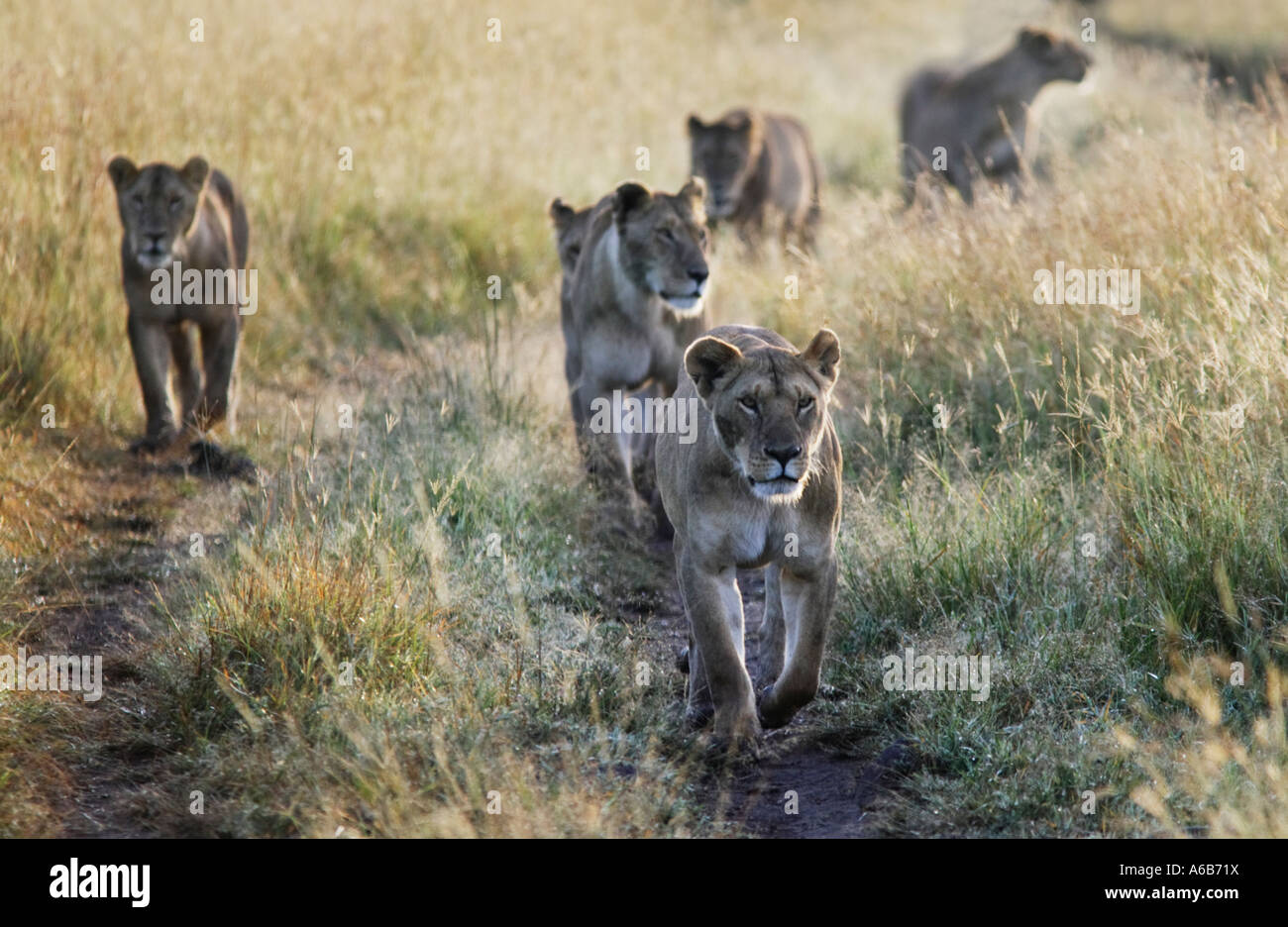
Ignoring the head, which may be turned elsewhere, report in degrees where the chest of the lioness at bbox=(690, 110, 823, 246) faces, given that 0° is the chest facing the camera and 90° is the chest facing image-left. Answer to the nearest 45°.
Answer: approximately 45°

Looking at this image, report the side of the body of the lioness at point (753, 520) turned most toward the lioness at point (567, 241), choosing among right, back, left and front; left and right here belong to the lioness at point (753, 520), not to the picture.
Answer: back

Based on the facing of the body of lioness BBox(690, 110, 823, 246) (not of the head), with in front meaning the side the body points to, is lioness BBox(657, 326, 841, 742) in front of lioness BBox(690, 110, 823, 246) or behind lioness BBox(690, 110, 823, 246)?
in front

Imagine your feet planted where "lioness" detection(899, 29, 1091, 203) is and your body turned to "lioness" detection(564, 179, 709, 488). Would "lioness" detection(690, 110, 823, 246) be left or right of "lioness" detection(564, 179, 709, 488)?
right

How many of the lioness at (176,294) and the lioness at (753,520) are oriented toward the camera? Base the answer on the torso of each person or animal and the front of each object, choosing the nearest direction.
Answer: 2

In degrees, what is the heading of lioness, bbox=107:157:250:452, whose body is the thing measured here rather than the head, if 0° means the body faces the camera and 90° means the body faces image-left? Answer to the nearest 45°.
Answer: approximately 0°

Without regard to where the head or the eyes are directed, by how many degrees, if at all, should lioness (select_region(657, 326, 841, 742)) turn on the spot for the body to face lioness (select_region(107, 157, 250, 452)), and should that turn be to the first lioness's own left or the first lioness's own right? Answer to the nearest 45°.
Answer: approximately 135° to the first lioness's own right

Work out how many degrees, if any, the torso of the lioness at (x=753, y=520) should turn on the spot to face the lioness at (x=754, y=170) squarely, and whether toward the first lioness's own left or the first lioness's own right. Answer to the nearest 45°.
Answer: approximately 180°

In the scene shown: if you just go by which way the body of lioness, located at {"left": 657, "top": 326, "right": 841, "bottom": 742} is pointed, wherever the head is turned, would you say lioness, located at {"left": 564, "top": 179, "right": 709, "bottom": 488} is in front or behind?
behind

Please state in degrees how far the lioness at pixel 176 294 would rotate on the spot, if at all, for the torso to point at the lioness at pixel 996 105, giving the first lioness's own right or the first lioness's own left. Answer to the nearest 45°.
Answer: approximately 135° to the first lioness's own left

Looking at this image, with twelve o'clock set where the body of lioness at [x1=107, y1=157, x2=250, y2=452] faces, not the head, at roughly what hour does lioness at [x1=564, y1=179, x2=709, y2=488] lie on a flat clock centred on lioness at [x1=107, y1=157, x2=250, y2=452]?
lioness at [x1=564, y1=179, x2=709, y2=488] is roughly at 10 o'clock from lioness at [x1=107, y1=157, x2=250, y2=452].

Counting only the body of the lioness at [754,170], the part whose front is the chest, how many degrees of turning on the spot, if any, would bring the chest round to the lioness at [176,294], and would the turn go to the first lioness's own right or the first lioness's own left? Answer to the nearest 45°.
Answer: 0° — it already faces it

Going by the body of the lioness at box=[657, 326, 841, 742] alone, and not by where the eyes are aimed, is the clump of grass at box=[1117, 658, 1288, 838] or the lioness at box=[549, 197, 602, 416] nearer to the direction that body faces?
the clump of grass
